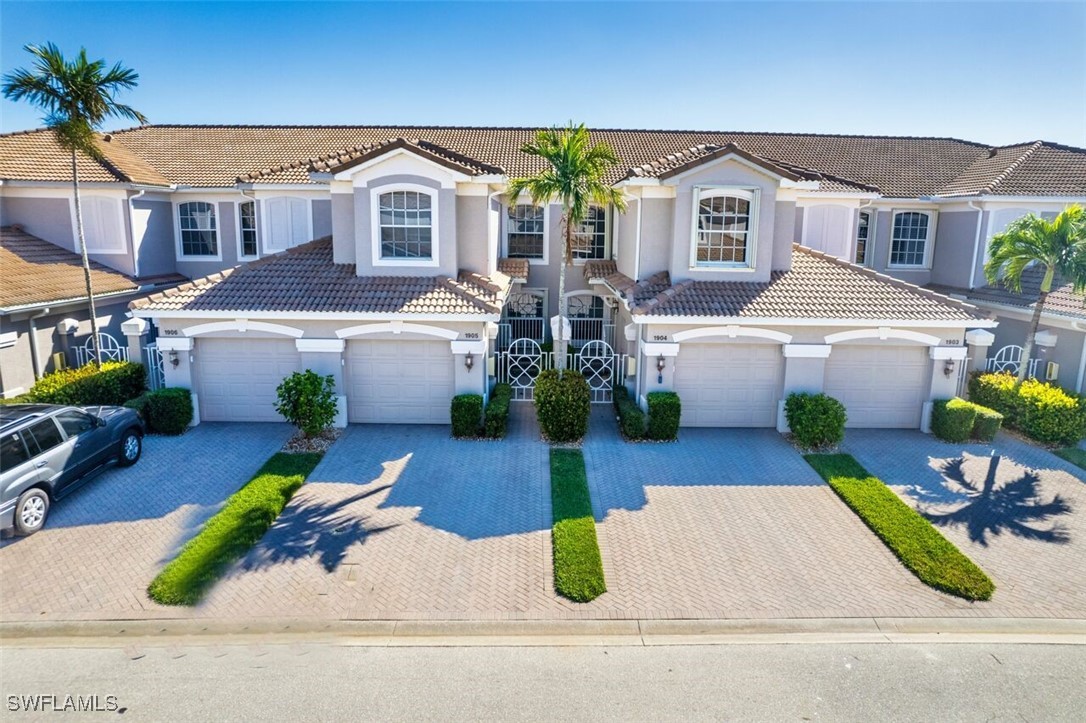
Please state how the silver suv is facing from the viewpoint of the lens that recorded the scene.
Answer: facing away from the viewer and to the right of the viewer

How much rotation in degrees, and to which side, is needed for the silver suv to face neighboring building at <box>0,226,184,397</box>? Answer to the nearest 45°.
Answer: approximately 45° to its left

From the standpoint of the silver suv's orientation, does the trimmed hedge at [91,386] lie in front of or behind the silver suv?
in front

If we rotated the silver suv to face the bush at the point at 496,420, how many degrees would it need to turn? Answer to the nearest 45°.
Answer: approximately 45° to its right
